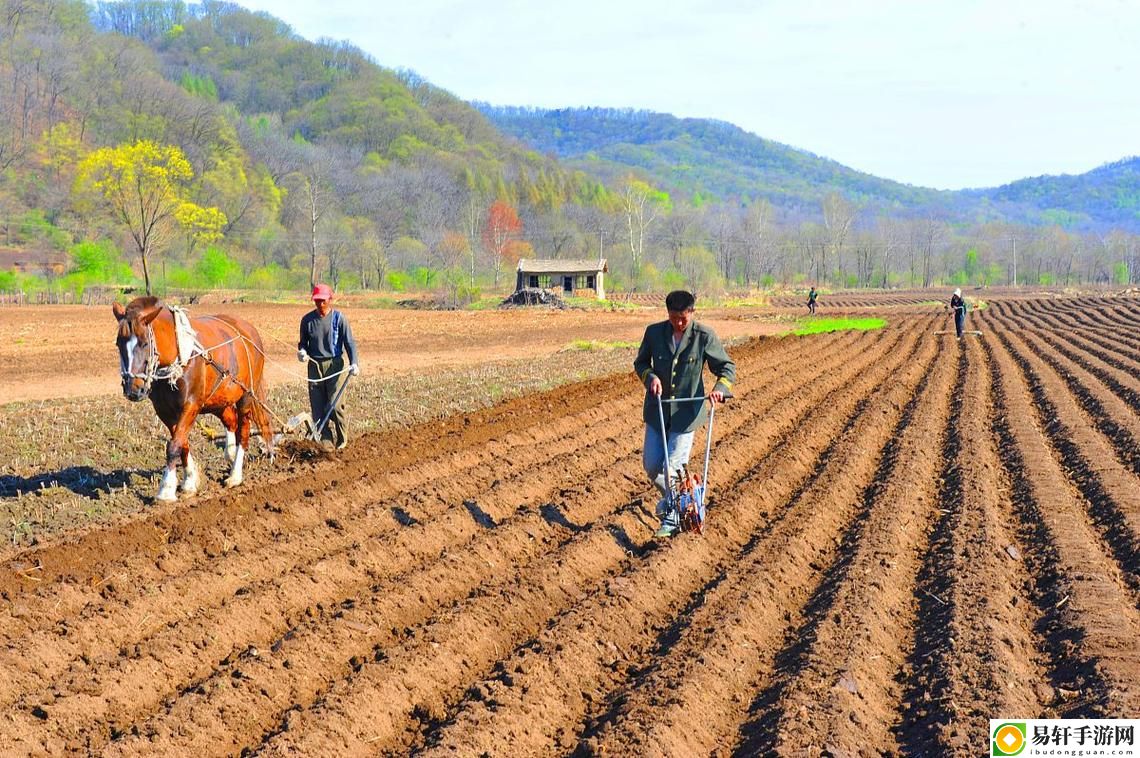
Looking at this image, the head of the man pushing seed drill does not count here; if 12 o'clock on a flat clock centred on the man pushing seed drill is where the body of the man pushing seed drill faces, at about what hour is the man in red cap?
The man in red cap is roughly at 4 o'clock from the man pushing seed drill.

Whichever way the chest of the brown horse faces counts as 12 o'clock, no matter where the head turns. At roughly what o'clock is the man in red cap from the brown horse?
The man in red cap is roughly at 6 o'clock from the brown horse.

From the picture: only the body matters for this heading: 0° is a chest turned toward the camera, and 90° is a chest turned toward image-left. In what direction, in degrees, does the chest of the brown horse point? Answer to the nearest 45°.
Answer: approximately 45°

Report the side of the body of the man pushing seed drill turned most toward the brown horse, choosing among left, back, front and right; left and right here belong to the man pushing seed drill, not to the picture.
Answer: right

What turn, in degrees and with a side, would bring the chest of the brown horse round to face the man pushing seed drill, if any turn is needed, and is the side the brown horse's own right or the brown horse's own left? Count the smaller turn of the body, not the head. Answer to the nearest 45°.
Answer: approximately 90° to the brown horse's own left
